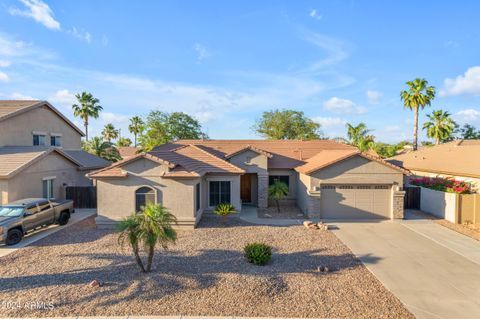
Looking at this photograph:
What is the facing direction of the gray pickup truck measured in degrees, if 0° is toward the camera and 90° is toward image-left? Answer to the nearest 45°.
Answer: approximately 45°

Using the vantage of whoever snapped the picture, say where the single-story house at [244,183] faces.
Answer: facing the viewer

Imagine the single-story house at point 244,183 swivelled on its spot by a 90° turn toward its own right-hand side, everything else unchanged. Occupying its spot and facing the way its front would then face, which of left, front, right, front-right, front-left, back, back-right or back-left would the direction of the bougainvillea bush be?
back

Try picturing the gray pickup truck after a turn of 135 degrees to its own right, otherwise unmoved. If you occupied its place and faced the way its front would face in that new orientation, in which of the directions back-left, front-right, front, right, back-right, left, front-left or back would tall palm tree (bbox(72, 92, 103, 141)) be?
front

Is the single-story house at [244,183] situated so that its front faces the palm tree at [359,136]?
no

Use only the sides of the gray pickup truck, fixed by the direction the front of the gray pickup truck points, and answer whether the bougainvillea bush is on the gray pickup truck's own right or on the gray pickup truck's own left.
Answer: on the gray pickup truck's own left

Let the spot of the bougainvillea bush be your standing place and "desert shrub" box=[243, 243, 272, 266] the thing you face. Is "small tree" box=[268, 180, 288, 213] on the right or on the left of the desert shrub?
right

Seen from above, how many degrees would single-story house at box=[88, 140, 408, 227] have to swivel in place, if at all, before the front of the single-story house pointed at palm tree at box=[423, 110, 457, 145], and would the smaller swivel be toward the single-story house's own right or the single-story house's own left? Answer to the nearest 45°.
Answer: approximately 135° to the single-story house's own left

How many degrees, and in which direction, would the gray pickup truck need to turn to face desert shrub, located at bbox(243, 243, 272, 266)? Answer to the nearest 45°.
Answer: approximately 90° to its left

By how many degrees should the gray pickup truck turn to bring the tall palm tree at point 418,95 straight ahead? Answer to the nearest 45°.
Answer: approximately 135° to its left

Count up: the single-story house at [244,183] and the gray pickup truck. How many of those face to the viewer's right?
0

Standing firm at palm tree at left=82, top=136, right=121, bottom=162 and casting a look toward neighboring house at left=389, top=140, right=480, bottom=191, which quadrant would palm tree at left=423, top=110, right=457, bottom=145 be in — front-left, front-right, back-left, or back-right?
front-left

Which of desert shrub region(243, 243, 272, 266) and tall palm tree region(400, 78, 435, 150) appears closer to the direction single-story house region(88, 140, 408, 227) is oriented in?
the desert shrub

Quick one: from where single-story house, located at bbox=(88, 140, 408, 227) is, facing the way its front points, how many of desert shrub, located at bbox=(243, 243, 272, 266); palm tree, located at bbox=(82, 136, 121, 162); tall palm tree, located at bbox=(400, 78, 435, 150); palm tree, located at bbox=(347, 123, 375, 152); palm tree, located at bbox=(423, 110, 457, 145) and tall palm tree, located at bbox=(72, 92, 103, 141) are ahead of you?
1

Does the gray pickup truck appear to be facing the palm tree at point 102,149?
no

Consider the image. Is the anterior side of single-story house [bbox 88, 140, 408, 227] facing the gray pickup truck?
no
